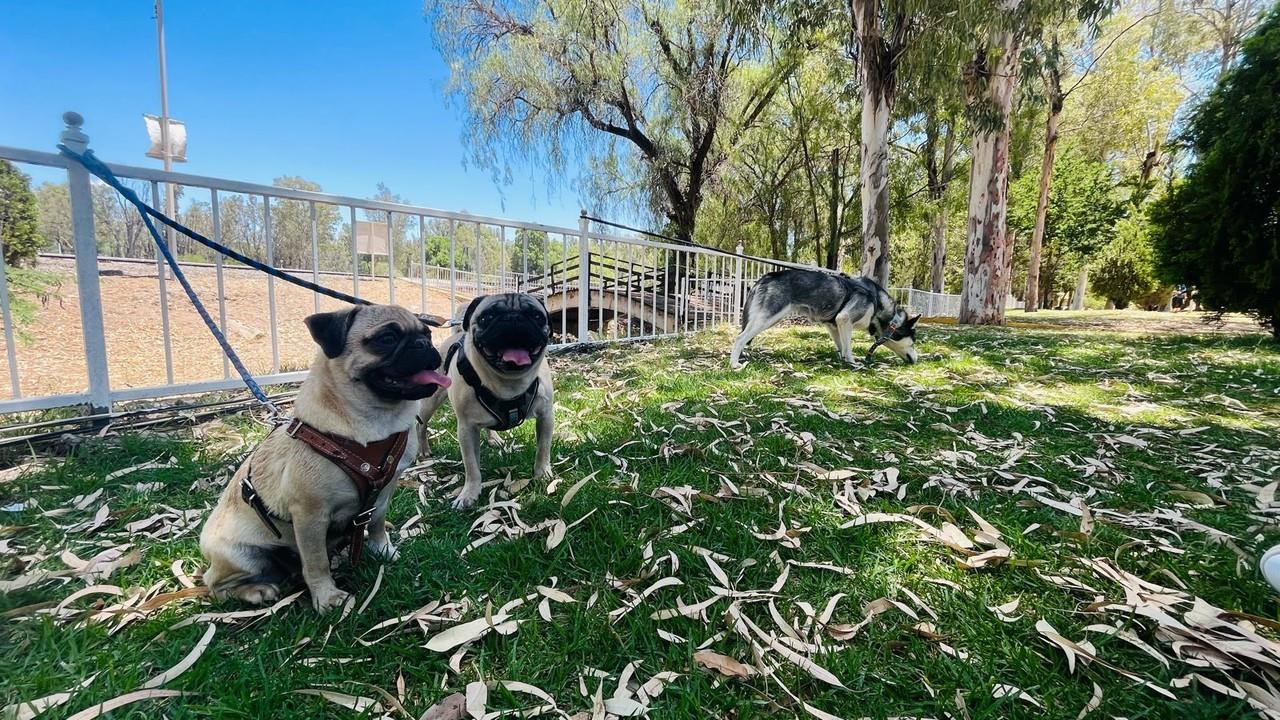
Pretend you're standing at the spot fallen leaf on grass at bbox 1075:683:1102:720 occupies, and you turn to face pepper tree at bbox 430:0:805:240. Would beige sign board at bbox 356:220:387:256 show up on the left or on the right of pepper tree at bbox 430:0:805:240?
left

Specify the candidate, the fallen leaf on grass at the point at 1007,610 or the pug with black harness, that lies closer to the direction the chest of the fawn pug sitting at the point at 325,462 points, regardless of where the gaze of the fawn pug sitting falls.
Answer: the fallen leaf on grass

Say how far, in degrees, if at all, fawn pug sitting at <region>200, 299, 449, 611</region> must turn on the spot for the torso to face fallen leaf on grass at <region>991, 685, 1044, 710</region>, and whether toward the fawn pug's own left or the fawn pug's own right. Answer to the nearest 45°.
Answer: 0° — it already faces it

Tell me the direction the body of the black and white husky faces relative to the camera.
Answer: to the viewer's right

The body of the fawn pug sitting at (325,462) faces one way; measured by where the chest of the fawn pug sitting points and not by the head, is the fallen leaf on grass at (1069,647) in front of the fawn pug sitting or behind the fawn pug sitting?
in front

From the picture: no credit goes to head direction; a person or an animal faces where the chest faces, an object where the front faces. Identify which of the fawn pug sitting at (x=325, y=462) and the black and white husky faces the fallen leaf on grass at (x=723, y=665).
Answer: the fawn pug sitting

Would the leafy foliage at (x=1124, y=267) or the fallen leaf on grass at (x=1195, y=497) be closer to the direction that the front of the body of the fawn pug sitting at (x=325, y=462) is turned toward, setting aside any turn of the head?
the fallen leaf on grass

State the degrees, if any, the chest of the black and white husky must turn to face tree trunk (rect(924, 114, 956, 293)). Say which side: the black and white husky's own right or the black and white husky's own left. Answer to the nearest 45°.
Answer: approximately 90° to the black and white husky's own left

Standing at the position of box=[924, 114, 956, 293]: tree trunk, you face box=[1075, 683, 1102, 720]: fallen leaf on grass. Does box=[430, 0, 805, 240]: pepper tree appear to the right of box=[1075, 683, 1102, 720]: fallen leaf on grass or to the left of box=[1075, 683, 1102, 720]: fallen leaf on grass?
right

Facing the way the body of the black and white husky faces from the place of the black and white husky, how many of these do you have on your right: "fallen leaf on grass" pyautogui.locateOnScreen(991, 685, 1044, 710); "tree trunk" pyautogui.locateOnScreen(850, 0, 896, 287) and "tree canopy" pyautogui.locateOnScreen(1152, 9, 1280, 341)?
1

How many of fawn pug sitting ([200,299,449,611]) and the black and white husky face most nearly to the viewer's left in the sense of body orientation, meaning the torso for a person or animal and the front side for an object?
0
